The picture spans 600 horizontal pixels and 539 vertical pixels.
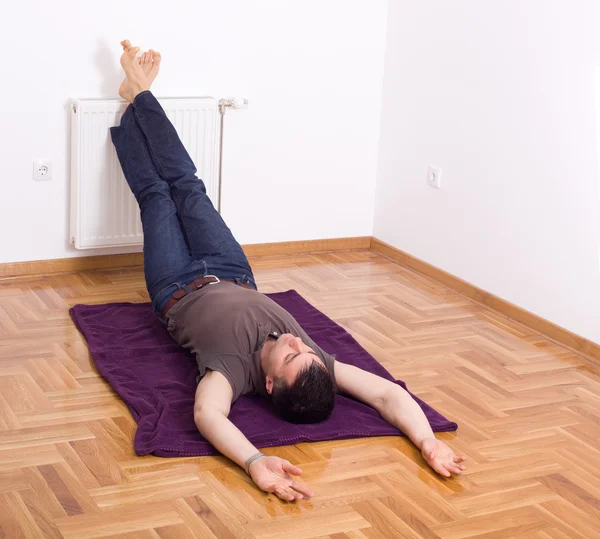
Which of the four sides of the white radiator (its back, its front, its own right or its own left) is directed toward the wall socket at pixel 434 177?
left

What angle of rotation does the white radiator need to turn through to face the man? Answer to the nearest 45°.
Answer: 0° — it already faces them

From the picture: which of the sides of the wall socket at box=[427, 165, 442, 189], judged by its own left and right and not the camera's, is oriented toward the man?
front

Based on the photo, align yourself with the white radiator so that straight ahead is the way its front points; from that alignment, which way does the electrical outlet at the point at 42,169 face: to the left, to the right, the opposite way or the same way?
the same way

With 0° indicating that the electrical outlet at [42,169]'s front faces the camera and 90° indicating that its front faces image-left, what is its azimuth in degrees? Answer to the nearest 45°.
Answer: approximately 0°

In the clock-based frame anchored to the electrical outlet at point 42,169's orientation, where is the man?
The man is roughly at 11 o'clock from the electrical outlet.

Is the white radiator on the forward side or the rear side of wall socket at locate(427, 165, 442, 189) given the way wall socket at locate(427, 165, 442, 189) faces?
on the forward side

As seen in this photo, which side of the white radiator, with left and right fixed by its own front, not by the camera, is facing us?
front

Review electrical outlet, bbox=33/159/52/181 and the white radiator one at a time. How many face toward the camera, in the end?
2

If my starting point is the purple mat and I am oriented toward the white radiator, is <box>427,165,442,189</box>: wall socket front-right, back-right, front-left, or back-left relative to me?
front-right

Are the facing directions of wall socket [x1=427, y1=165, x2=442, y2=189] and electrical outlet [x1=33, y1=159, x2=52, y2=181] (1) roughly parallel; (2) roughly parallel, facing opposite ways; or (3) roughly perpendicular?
roughly perpendicular

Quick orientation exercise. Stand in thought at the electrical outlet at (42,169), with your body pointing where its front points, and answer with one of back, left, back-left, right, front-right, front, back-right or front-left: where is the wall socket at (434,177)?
left

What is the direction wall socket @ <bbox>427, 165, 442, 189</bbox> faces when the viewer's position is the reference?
facing the viewer and to the left of the viewer

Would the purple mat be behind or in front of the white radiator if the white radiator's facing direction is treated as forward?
in front
